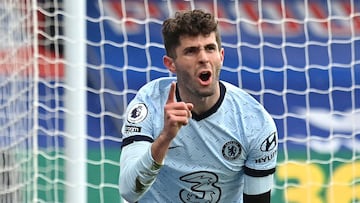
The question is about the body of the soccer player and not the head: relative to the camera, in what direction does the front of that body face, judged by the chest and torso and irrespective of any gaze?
toward the camera
